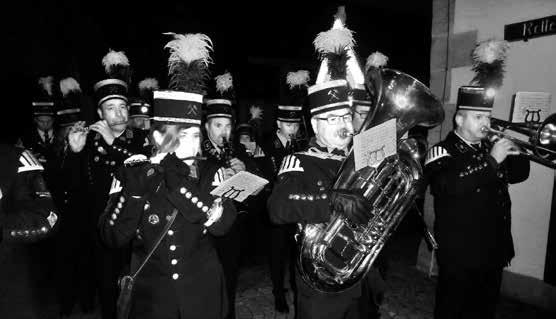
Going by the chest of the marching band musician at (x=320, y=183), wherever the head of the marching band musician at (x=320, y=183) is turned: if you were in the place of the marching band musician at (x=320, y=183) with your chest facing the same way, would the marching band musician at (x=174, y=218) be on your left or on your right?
on your right

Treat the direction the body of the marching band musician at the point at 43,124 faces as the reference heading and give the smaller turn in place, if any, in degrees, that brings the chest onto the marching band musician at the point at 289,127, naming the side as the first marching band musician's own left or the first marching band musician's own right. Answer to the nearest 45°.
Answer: approximately 45° to the first marching band musician's own left

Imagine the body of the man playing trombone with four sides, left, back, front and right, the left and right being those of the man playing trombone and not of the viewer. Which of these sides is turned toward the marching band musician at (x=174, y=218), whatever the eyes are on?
right

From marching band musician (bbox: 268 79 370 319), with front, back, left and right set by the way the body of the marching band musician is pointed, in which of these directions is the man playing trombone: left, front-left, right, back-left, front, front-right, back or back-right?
left

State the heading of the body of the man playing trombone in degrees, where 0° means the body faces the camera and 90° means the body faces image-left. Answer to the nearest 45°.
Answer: approximately 315°

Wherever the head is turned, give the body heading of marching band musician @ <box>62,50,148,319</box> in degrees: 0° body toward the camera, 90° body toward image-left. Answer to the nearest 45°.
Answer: approximately 0°

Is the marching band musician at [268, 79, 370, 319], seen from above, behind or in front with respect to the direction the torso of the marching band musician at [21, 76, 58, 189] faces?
in front

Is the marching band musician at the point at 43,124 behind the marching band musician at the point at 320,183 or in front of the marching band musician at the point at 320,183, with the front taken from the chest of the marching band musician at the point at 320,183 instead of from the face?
behind

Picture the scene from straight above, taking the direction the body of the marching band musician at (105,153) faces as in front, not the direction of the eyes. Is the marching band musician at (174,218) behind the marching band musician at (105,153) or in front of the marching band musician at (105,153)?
in front

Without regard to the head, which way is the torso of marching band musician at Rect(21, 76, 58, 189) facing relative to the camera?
toward the camera
